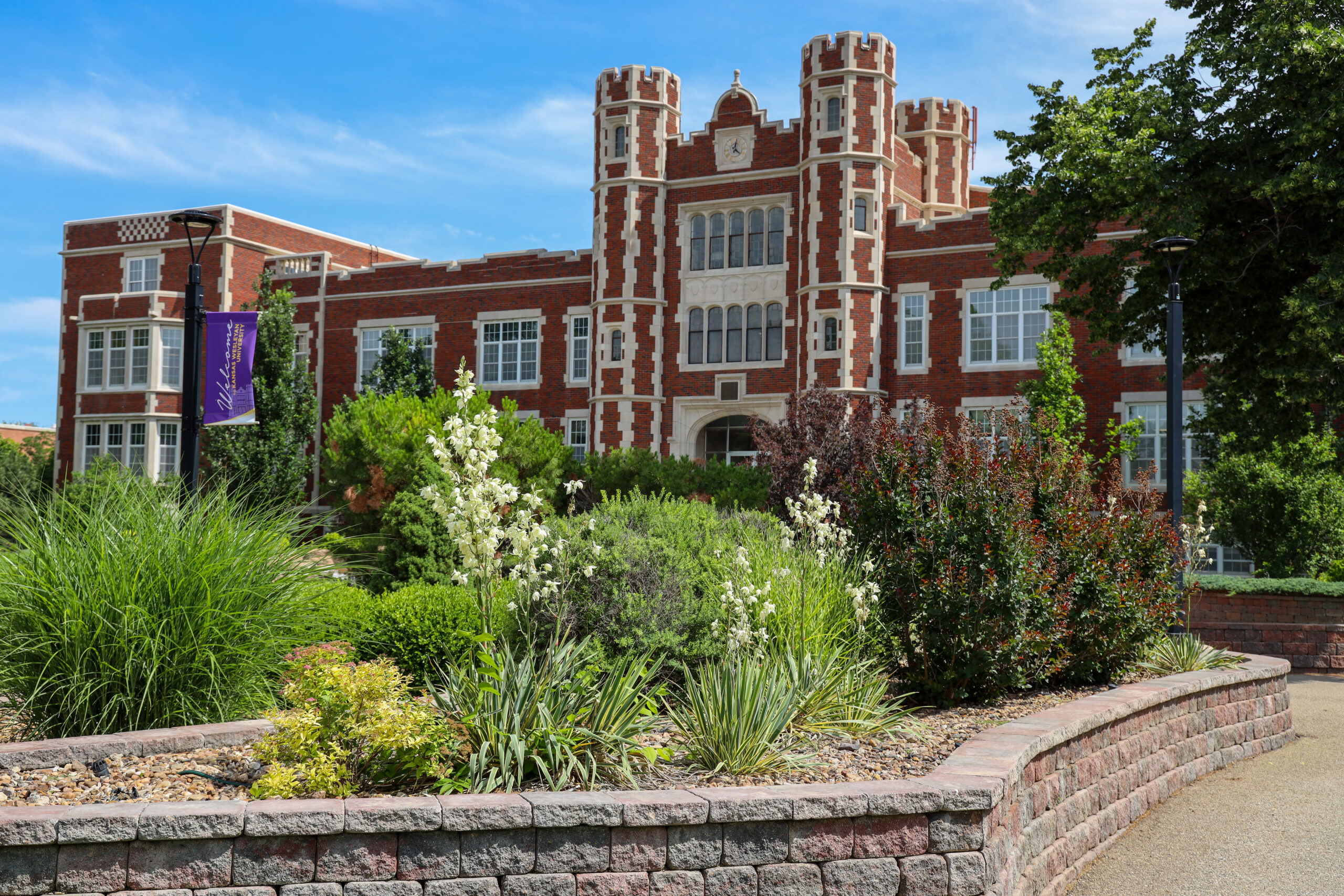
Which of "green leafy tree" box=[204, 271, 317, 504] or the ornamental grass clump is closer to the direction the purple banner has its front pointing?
the ornamental grass clump

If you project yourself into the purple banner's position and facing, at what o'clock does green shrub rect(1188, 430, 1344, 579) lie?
The green shrub is roughly at 9 o'clock from the purple banner.

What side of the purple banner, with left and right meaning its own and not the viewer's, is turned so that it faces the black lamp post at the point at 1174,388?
left

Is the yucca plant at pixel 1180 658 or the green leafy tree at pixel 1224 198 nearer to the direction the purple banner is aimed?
the yucca plant

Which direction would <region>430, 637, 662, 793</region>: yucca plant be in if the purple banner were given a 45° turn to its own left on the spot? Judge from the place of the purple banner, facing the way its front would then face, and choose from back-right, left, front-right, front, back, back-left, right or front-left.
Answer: front-right

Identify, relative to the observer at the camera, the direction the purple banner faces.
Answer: facing the viewer

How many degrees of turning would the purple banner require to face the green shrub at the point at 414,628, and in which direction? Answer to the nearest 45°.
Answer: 0° — it already faces it

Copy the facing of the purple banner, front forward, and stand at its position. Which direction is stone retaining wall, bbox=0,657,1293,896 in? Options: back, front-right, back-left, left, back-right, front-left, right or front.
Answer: front

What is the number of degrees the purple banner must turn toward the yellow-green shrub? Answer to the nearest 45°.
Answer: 0° — it already faces it

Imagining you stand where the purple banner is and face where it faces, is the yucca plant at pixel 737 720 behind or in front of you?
in front

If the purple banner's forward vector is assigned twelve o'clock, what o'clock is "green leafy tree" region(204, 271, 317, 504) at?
The green leafy tree is roughly at 6 o'clock from the purple banner.

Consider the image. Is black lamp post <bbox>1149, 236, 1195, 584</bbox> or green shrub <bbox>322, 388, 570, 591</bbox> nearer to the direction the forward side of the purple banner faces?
the black lamp post

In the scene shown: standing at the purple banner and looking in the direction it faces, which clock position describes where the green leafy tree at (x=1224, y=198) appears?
The green leafy tree is roughly at 9 o'clock from the purple banner.

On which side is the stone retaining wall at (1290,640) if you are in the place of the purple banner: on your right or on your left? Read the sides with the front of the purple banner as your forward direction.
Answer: on your left

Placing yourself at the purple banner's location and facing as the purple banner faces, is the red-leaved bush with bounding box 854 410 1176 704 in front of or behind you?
in front
